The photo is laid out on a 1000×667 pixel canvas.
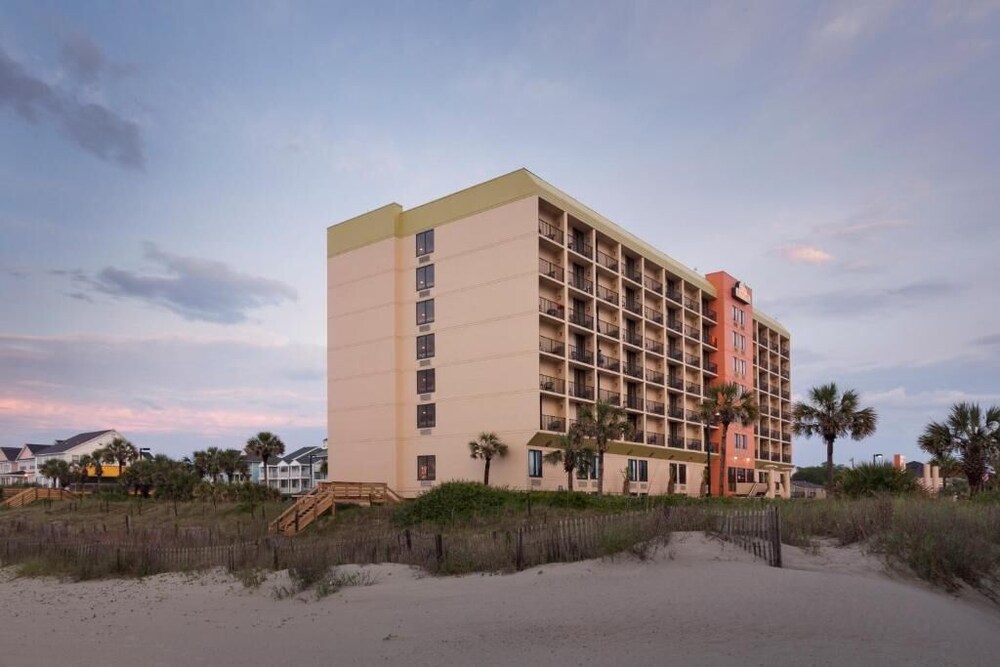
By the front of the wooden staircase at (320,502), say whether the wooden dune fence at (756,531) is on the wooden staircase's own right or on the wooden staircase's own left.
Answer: on the wooden staircase's own left

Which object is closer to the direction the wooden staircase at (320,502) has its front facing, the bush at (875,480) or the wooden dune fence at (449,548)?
the wooden dune fence

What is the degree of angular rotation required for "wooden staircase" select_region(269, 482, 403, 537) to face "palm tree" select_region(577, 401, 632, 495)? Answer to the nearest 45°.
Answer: approximately 135° to its left

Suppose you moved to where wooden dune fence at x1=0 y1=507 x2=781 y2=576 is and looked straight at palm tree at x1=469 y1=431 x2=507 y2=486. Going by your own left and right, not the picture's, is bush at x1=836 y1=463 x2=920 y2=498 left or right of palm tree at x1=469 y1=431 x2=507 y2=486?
right

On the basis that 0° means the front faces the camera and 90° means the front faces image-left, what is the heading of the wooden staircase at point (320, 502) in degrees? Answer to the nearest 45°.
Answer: approximately 45°

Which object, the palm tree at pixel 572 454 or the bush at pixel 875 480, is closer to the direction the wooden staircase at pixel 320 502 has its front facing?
the bush

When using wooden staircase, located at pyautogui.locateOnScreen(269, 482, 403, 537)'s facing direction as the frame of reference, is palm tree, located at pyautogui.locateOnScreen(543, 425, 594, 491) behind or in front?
behind

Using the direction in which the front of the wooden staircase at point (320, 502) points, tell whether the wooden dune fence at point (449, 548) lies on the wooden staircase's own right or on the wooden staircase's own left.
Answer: on the wooden staircase's own left
